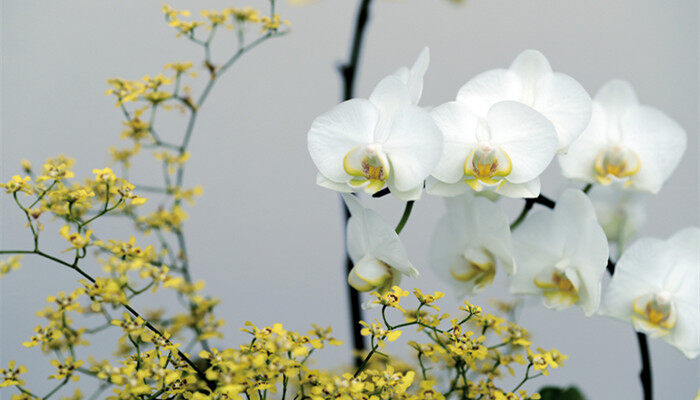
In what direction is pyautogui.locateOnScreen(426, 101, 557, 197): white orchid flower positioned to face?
toward the camera

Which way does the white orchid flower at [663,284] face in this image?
toward the camera

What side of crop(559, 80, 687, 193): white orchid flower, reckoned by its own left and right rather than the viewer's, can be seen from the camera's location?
front

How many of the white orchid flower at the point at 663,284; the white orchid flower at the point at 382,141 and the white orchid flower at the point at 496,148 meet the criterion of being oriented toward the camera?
3

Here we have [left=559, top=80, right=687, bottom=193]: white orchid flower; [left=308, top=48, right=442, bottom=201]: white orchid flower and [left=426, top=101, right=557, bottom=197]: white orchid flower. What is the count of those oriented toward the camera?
3

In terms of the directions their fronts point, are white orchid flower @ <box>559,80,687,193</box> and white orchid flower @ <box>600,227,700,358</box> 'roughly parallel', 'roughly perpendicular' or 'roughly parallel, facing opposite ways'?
roughly parallel
